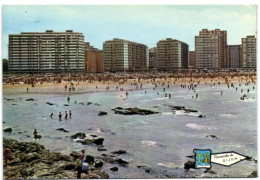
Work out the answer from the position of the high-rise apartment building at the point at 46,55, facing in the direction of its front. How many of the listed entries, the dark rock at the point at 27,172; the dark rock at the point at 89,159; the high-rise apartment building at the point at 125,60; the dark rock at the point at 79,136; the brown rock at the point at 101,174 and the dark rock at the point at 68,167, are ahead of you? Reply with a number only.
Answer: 5

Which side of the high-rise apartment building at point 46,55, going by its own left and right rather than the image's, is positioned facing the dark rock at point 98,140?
front

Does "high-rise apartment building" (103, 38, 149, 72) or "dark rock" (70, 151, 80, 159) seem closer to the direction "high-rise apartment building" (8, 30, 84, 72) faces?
the dark rock

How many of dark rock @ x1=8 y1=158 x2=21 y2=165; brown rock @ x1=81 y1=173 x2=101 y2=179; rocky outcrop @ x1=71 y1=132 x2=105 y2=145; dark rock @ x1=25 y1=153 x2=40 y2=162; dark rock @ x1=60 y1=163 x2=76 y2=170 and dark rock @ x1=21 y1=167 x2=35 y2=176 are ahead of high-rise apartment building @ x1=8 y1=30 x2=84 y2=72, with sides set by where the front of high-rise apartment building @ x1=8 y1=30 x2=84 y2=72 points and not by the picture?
6

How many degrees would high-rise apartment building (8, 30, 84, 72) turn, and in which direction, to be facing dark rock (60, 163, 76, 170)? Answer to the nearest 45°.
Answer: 0° — it already faces it

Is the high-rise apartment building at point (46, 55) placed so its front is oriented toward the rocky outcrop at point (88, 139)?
yes

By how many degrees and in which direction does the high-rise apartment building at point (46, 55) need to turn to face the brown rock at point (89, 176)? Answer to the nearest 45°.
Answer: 0° — it already faces it

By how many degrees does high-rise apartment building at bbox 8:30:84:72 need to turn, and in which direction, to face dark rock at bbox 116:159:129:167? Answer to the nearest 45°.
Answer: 0° — it already faces it

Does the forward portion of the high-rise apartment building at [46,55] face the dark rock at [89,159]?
yes

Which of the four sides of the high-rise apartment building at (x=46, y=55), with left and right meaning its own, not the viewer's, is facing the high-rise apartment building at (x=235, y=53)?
left

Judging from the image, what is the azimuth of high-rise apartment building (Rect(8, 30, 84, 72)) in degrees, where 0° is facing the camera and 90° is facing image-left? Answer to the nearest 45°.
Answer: approximately 0°
